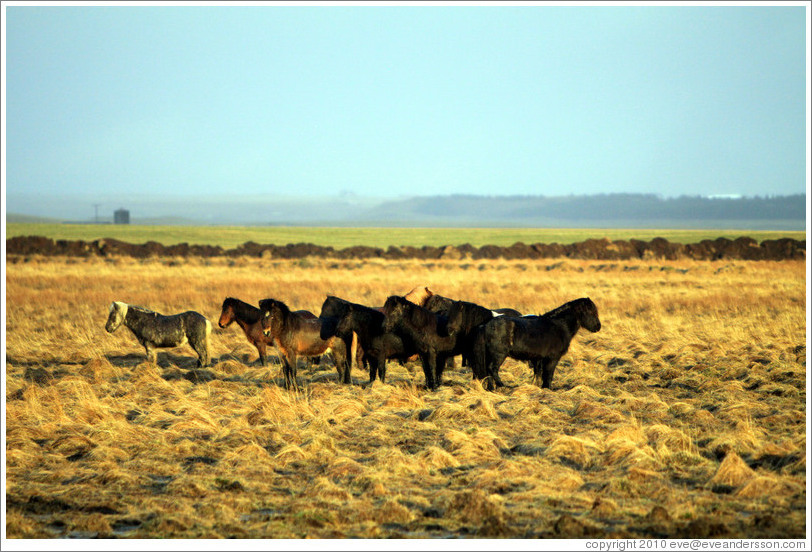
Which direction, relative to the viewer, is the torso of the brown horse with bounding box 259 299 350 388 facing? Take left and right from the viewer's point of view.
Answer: facing the viewer and to the left of the viewer

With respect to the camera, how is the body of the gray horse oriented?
to the viewer's left

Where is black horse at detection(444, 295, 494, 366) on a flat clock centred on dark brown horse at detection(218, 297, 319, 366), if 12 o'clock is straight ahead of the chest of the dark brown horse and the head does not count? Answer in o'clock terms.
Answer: The black horse is roughly at 7 o'clock from the dark brown horse.

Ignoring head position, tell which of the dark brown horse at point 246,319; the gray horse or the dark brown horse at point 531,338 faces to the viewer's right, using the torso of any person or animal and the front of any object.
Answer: the dark brown horse at point 531,338

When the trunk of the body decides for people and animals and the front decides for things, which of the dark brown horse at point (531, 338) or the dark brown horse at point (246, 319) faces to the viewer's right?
the dark brown horse at point (531, 338)

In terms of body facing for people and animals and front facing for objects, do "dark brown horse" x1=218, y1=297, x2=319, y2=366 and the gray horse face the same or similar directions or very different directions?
same or similar directions

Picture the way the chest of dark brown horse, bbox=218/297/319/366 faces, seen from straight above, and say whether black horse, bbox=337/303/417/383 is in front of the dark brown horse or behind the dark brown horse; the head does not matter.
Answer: behind

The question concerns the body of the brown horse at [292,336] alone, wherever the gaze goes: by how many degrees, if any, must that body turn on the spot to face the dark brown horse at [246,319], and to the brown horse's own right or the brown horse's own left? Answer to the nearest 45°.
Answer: approximately 90° to the brown horse's own right

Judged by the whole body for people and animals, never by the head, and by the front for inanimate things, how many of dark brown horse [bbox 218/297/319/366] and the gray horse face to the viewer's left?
2

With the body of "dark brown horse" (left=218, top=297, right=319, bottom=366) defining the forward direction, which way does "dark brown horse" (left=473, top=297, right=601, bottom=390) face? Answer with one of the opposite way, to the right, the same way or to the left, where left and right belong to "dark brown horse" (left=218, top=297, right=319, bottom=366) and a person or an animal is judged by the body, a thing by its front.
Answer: the opposite way

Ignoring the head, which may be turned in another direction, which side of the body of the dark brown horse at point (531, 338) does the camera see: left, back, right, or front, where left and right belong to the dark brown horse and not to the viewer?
right

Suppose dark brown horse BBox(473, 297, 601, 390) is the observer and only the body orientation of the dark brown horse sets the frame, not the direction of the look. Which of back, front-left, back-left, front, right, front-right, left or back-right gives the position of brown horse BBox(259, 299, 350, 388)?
back

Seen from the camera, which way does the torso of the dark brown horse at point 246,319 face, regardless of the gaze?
to the viewer's left

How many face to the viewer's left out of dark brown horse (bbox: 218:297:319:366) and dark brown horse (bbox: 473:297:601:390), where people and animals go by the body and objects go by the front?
1

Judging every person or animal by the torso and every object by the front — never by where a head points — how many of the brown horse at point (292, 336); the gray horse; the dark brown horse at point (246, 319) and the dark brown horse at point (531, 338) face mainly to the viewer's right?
1
